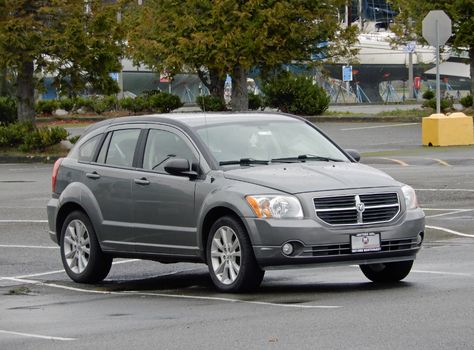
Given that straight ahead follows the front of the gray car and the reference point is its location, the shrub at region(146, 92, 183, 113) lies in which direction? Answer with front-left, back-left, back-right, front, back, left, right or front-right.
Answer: back-left

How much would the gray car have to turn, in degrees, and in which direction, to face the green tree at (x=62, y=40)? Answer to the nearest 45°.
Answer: approximately 135° to its left

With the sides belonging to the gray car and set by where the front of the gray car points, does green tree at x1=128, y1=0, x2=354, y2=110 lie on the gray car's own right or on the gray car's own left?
on the gray car's own left

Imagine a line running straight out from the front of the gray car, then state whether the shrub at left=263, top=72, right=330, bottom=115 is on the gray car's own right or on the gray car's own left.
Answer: on the gray car's own left

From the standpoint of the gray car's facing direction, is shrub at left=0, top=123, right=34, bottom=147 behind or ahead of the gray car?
behind

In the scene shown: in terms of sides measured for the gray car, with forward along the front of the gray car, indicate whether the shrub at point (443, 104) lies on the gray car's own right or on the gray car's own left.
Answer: on the gray car's own left

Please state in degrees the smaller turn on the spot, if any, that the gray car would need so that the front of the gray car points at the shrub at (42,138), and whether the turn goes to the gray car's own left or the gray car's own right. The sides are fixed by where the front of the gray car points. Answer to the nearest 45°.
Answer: approximately 135° to the gray car's own left

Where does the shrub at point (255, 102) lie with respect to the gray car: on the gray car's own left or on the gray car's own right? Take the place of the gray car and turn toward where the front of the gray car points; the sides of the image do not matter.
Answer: on the gray car's own left

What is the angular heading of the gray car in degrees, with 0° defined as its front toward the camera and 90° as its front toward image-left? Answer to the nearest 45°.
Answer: approximately 315°
